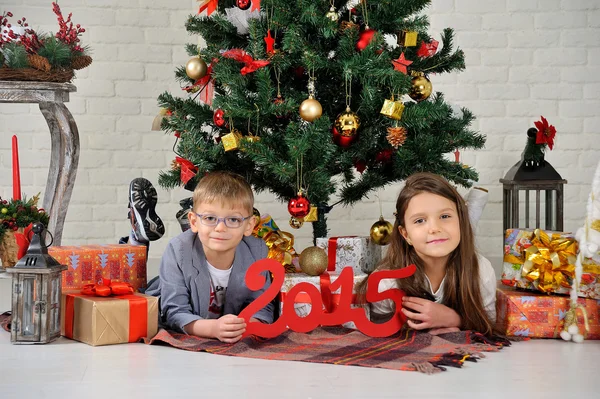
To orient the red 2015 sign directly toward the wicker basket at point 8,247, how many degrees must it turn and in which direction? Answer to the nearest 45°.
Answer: approximately 135° to its right

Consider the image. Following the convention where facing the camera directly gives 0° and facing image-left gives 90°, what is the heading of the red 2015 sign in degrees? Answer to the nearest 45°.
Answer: approximately 0°

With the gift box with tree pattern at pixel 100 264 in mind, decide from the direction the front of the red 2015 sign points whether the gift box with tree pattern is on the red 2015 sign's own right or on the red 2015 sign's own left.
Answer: on the red 2015 sign's own right

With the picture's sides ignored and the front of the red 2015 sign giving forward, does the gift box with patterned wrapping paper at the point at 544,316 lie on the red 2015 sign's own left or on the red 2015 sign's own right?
on the red 2015 sign's own left

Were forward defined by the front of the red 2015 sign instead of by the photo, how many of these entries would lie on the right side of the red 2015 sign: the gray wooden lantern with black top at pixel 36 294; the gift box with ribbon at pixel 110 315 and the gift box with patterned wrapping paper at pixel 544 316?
2

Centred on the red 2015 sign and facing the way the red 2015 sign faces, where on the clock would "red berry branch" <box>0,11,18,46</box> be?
The red berry branch is roughly at 4 o'clock from the red 2015 sign.

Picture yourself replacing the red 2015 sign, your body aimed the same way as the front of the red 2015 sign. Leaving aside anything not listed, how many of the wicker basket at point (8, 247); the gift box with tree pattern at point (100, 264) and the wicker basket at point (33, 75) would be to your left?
0

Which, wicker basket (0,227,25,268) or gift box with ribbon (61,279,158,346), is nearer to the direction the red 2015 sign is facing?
the gift box with ribbon

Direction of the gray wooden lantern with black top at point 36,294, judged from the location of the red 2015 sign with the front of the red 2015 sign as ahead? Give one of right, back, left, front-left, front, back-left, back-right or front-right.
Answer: right
